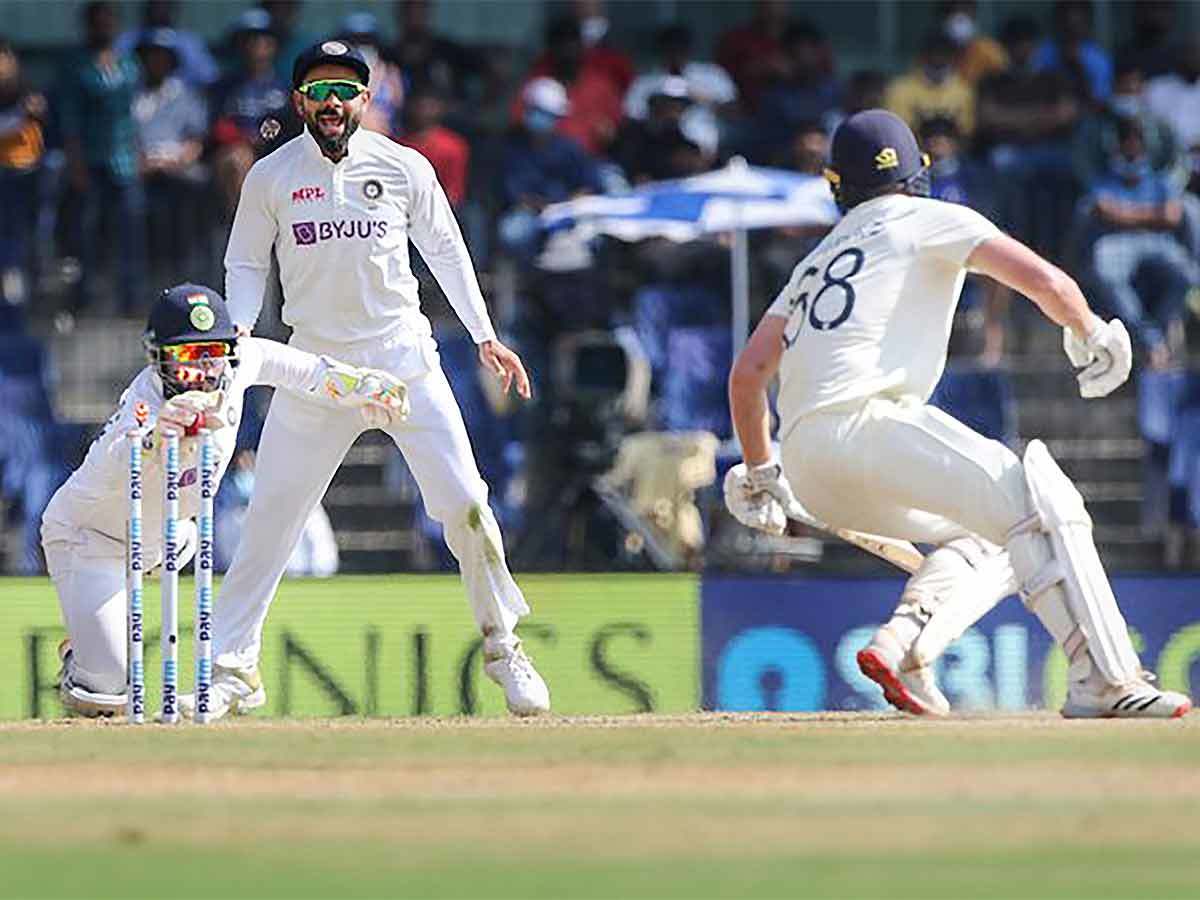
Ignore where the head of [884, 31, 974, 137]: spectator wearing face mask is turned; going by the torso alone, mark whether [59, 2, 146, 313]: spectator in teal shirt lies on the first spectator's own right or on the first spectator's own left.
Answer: on the first spectator's own right

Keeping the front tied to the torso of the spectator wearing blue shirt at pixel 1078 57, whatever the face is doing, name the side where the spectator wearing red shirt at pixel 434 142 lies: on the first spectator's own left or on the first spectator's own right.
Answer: on the first spectator's own right

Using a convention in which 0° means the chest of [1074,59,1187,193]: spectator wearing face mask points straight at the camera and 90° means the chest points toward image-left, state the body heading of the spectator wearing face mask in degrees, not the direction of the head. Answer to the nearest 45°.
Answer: approximately 0°

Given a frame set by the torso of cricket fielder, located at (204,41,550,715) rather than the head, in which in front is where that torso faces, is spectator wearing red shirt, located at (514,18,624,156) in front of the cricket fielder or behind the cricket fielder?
behind

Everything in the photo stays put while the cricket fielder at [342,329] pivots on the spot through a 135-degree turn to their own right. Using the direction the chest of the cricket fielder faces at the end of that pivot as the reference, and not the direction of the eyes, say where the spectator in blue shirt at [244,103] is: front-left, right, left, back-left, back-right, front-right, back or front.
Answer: front-right
